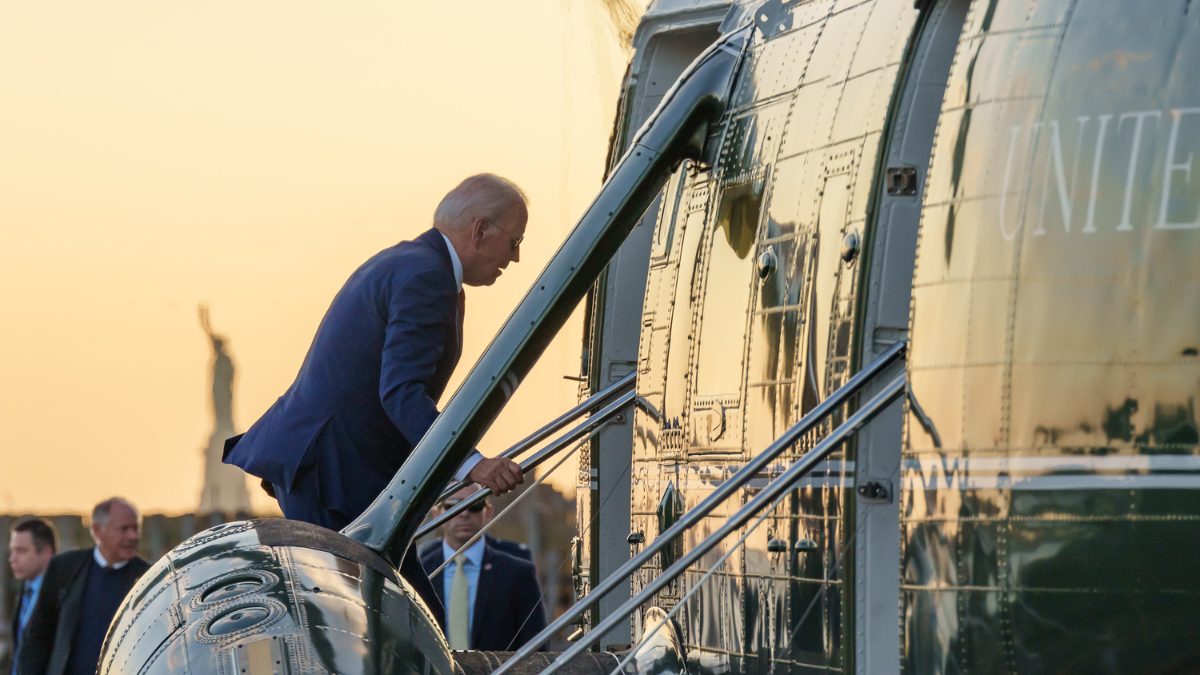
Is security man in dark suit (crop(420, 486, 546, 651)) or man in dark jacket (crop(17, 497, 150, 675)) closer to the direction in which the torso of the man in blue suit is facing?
the security man in dark suit

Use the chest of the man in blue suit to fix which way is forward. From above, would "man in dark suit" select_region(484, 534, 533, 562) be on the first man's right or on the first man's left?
on the first man's left

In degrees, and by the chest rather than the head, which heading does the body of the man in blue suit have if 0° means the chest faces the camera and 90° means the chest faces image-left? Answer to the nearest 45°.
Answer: approximately 270°

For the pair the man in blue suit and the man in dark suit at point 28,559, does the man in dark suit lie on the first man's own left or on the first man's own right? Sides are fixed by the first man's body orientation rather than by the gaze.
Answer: on the first man's own left

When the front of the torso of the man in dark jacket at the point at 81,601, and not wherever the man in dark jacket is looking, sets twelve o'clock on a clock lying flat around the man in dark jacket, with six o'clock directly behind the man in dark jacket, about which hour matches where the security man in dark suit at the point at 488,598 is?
The security man in dark suit is roughly at 11 o'clock from the man in dark jacket.

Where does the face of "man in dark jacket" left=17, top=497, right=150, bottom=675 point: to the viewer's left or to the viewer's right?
to the viewer's right

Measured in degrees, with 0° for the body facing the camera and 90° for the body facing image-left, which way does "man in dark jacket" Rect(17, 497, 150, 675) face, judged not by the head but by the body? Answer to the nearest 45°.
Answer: approximately 315°

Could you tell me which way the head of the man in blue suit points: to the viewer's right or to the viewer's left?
to the viewer's right

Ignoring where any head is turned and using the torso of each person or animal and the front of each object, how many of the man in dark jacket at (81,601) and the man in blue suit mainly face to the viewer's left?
0
